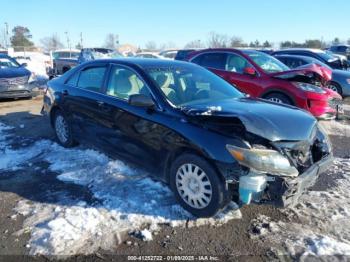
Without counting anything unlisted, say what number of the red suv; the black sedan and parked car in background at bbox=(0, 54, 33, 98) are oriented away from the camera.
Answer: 0

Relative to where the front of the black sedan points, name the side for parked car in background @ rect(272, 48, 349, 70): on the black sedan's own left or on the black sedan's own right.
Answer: on the black sedan's own left

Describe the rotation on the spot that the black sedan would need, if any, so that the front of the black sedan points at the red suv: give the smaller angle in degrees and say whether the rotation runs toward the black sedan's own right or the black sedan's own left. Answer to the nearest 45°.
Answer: approximately 90° to the black sedan's own left

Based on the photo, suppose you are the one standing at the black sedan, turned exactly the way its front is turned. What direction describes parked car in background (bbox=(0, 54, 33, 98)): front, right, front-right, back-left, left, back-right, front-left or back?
back

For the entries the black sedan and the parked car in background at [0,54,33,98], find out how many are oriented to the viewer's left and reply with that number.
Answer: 0

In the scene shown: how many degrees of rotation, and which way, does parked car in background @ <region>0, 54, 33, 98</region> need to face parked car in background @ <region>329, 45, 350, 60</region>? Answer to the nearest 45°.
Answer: approximately 45° to its left

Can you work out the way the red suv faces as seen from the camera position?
facing the viewer and to the right of the viewer

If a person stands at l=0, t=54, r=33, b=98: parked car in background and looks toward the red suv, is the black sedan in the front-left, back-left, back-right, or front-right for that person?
front-right

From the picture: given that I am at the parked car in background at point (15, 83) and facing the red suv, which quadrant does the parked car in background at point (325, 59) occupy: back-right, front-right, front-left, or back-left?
front-left

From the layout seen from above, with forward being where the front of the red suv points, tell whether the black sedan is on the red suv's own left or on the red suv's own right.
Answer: on the red suv's own right
